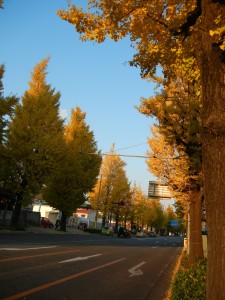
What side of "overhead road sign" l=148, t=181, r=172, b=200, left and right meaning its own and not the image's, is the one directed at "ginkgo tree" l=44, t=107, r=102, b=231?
right

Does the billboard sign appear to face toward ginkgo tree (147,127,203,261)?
yes

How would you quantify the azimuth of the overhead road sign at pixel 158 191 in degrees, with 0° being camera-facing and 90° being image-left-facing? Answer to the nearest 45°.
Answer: approximately 0°

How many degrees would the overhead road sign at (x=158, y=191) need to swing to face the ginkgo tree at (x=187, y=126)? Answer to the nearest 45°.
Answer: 0° — it already faces it

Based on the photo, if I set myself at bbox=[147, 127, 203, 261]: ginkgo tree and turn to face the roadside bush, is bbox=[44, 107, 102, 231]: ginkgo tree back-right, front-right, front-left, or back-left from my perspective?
back-right
